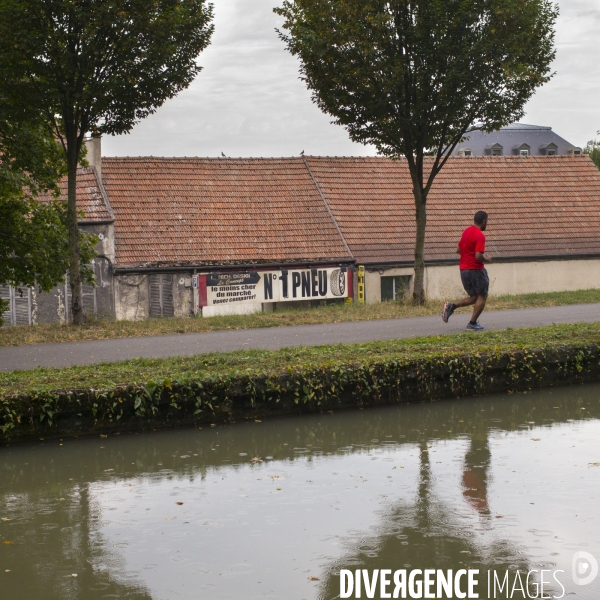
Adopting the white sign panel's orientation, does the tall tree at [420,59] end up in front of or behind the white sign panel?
in front

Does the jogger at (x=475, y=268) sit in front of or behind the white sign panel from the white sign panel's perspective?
in front

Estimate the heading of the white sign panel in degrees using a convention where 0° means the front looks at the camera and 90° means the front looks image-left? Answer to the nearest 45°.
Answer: approximately 0°

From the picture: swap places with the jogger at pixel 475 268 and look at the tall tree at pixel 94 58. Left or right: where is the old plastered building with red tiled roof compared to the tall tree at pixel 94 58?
right
